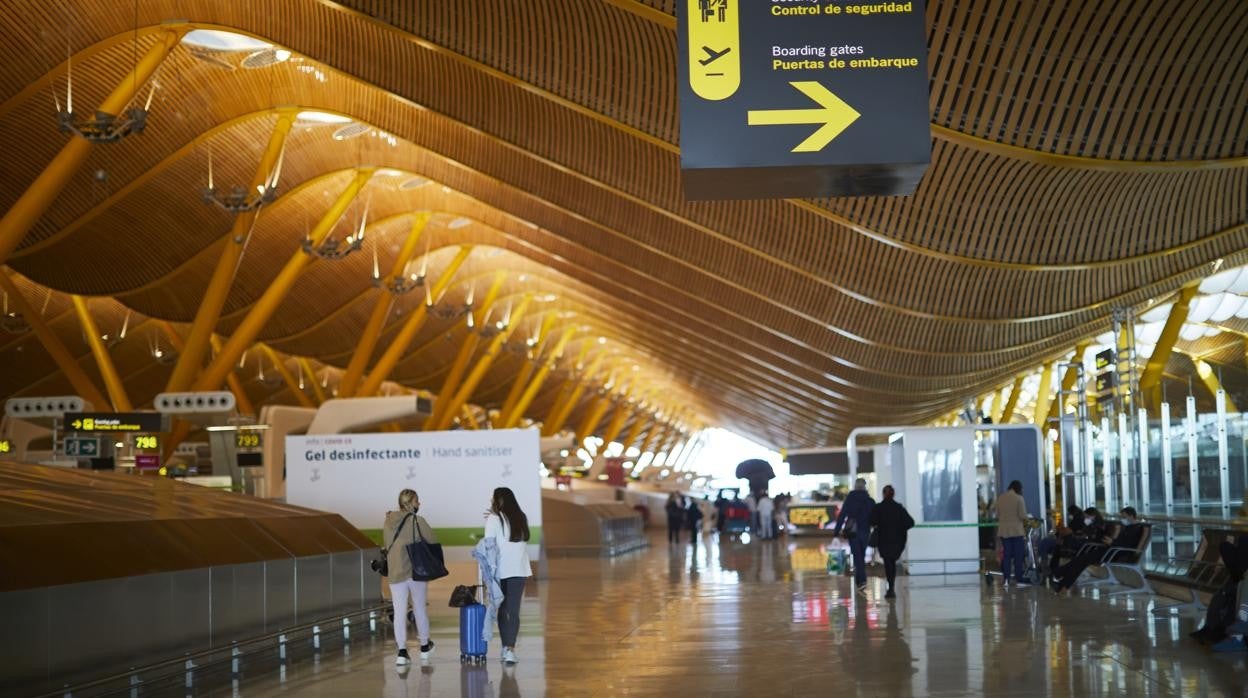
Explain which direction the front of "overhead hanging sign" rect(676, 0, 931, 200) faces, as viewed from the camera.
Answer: facing the viewer

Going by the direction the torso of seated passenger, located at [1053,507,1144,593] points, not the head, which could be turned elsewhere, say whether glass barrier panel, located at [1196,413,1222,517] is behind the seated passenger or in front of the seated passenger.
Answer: behind

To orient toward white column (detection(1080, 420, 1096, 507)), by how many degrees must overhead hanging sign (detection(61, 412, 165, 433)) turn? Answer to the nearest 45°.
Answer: approximately 45° to its left

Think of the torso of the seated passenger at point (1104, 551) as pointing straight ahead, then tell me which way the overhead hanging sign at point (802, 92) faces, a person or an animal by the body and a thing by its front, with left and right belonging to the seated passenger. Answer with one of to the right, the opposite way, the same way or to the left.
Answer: to the left

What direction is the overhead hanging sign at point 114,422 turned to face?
toward the camera

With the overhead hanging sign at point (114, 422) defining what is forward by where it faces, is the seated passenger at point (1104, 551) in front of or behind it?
in front

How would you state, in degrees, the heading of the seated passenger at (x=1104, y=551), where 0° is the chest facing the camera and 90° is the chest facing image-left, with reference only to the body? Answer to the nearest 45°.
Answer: approximately 90°
